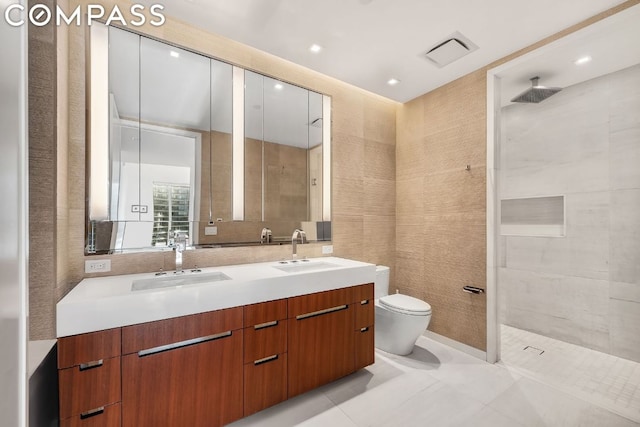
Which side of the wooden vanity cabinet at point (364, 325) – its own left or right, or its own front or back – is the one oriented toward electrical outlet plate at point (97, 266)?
right

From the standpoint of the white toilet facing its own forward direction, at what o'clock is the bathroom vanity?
The bathroom vanity is roughly at 3 o'clock from the white toilet.

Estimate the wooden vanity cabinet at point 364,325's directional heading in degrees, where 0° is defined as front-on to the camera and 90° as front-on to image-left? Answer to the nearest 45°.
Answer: approximately 315°

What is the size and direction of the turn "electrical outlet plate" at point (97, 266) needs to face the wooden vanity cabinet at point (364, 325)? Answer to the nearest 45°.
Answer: approximately 45° to its left

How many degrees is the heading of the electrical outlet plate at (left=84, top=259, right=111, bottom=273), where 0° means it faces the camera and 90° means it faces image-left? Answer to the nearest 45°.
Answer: approximately 0°

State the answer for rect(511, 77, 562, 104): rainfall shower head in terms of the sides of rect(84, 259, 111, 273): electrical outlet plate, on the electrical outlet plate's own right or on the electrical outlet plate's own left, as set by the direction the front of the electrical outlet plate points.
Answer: on the electrical outlet plate's own left
